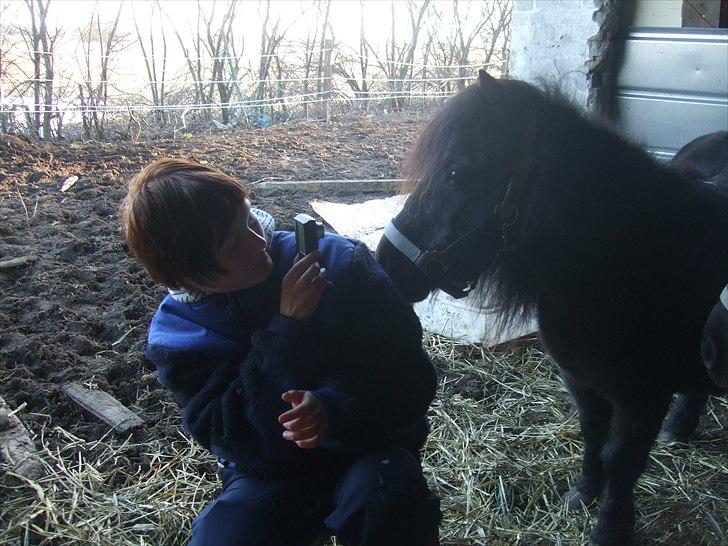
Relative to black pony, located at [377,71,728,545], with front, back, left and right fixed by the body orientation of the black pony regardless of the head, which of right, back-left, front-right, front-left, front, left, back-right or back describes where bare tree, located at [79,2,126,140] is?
right

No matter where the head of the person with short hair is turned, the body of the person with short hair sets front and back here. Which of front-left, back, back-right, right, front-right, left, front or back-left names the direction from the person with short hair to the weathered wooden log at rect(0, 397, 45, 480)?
back-right

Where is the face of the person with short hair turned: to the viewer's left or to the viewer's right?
to the viewer's right

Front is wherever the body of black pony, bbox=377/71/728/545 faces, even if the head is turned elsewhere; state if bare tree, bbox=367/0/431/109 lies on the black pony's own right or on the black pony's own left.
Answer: on the black pony's own right

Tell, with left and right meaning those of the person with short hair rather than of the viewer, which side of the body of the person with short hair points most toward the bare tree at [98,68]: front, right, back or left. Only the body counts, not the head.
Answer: back

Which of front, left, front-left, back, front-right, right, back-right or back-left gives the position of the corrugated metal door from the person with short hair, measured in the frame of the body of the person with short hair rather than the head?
back-left

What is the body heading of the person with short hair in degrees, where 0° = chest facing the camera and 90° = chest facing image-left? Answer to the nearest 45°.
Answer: approximately 0°

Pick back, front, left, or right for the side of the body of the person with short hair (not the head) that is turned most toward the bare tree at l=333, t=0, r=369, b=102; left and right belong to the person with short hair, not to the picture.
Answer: back

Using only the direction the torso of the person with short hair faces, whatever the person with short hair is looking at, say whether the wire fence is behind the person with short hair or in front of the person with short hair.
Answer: behind

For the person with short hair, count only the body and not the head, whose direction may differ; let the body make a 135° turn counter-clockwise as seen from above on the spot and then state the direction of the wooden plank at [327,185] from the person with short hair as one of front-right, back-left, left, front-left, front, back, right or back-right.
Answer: front-left

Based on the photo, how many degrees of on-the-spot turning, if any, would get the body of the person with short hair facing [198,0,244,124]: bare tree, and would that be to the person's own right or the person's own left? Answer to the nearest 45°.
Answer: approximately 180°

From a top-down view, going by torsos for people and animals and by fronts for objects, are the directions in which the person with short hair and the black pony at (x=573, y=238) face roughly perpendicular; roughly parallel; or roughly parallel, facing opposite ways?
roughly perpendicular

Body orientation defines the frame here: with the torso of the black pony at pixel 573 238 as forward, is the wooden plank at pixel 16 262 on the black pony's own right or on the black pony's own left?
on the black pony's own right

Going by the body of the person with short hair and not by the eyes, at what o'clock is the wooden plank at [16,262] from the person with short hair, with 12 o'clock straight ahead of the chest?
The wooden plank is roughly at 5 o'clock from the person with short hair.

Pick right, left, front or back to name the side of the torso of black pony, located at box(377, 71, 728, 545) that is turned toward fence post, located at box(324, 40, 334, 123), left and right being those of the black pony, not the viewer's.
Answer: right

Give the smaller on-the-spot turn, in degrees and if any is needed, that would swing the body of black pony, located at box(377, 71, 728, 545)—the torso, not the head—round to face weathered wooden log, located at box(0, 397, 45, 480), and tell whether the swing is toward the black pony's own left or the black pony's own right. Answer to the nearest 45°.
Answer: approximately 45° to the black pony's own right
